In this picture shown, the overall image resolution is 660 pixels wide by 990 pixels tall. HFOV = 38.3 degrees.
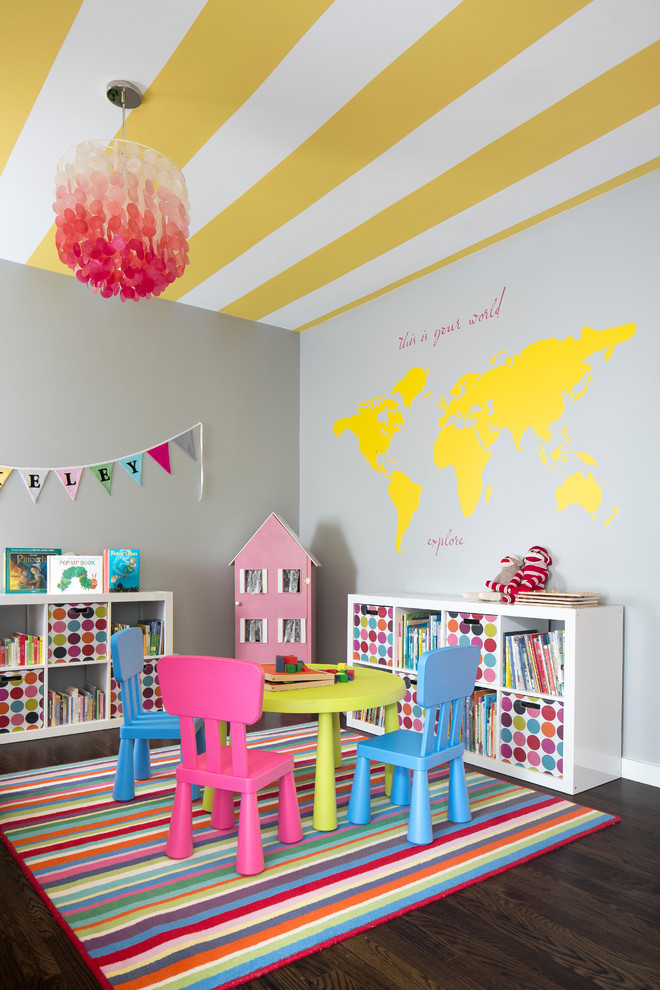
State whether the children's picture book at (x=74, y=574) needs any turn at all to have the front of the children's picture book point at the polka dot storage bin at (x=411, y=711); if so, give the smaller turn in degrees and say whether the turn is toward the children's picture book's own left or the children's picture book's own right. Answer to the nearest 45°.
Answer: approximately 45° to the children's picture book's own left

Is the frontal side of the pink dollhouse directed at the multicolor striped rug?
yes

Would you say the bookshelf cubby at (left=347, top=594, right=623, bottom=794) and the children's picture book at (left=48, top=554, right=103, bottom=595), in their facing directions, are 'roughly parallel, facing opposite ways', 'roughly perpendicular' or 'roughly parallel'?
roughly perpendicular

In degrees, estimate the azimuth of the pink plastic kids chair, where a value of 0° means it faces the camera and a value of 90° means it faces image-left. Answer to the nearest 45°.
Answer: approximately 225°

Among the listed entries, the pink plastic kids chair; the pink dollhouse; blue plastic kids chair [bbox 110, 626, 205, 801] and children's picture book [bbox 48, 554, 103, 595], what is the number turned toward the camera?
2

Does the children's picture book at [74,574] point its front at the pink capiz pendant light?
yes

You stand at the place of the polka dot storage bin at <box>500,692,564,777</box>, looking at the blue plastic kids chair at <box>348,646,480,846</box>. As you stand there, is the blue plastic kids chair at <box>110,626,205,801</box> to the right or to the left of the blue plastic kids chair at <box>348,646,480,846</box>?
right

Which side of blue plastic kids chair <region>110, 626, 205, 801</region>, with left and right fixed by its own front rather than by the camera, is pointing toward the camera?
right
